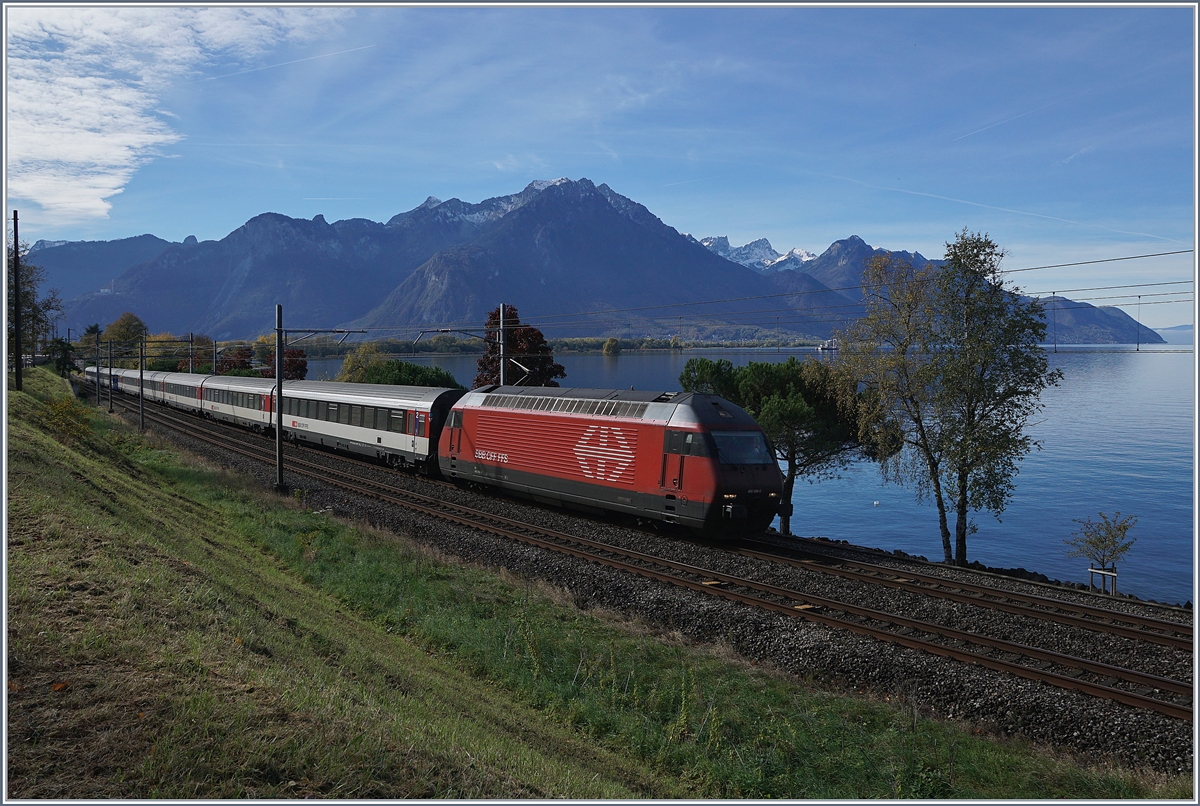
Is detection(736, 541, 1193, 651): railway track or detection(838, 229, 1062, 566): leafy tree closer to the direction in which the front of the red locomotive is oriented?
the railway track

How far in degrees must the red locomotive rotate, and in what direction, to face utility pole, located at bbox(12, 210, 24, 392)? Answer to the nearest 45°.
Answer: approximately 180°

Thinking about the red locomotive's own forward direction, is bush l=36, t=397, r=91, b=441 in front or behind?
behind

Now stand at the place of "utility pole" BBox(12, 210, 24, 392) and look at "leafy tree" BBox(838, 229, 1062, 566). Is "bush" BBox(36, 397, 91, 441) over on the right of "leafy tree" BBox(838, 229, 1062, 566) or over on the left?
right

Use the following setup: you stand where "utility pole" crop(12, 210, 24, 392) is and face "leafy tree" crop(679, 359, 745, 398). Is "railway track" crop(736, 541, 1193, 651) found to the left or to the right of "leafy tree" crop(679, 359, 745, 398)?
right

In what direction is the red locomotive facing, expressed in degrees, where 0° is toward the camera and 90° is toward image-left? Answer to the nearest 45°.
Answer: approximately 315°

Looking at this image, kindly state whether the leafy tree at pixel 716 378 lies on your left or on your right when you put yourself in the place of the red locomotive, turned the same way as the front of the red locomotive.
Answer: on your left

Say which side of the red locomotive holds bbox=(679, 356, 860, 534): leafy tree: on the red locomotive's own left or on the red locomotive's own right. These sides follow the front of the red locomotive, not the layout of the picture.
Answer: on the red locomotive's own left
